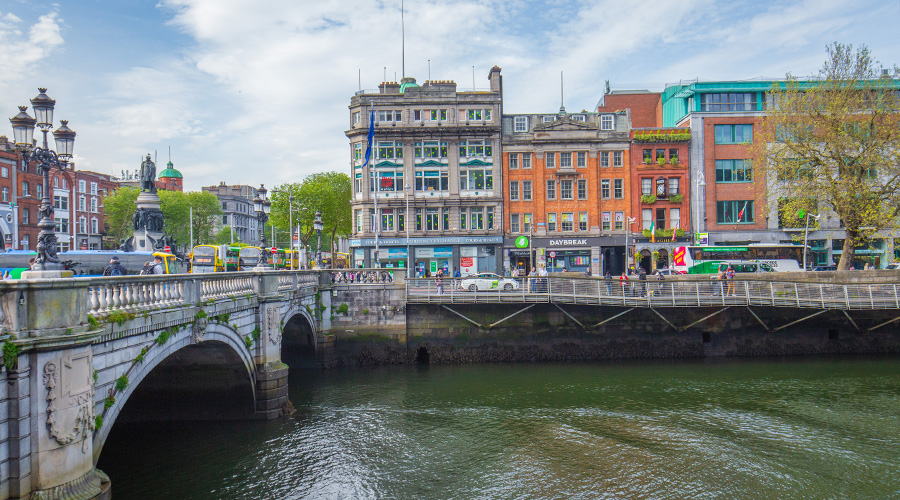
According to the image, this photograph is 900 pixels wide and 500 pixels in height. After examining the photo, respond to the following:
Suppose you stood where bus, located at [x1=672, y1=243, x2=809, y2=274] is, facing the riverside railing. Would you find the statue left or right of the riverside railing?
right

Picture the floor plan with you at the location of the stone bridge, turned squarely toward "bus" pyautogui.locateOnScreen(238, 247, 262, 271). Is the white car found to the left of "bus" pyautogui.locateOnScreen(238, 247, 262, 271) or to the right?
right

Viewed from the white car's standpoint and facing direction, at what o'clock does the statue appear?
The statue is roughly at 6 o'clock from the white car.

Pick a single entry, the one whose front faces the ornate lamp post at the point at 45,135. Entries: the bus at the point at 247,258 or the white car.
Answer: the bus

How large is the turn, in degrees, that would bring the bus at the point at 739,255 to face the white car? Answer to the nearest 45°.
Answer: approximately 135° to its right

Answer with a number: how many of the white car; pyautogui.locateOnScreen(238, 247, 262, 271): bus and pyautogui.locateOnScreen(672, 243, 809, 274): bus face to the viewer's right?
2

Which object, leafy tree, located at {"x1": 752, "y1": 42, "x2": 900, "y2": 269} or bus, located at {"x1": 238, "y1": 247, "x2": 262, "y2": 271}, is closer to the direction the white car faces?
the leafy tree

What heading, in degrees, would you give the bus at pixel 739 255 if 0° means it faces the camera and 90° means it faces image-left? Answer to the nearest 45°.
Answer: approximately 270°

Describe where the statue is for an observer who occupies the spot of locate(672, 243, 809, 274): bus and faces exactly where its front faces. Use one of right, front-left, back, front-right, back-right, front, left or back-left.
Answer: back-right

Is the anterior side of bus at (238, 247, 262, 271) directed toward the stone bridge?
yes

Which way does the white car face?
to the viewer's right
